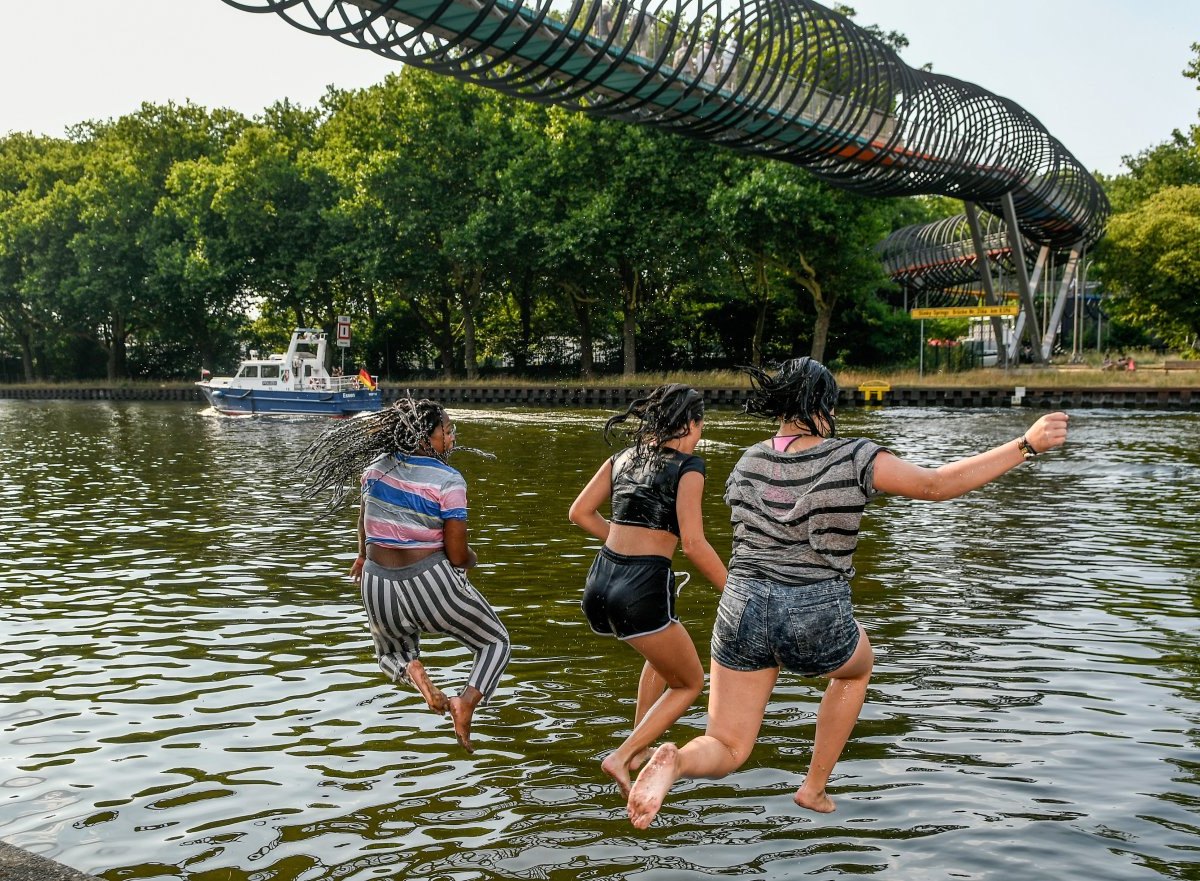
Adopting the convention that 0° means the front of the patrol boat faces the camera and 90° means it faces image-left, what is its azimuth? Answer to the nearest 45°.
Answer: approximately 90°

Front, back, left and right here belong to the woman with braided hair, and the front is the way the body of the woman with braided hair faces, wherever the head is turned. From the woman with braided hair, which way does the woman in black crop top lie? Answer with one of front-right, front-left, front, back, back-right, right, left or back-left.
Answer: right

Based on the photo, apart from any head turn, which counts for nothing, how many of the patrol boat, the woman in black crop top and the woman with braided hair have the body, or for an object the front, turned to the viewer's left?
1

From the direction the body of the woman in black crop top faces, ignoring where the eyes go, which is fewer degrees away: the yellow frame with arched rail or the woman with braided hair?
the yellow frame with arched rail

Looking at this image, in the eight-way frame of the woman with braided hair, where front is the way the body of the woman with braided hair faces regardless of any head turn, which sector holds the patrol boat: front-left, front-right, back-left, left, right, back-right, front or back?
front-left

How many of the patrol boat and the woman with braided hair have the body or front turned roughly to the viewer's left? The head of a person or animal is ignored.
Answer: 1

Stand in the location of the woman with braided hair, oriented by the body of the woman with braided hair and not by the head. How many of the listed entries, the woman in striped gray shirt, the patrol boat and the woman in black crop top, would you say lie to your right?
2

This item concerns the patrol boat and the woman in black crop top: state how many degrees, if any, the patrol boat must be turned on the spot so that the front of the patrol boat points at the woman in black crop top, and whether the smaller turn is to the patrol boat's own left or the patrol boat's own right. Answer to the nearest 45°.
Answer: approximately 90° to the patrol boat's own left

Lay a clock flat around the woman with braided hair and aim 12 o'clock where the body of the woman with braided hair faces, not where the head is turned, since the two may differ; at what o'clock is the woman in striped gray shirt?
The woman in striped gray shirt is roughly at 3 o'clock from the woman with braided hair.

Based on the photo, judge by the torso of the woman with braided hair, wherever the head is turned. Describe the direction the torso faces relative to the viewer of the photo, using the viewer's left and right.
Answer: facing away from the viewer and to the right of the viewer

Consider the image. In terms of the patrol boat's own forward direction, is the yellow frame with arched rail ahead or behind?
behind

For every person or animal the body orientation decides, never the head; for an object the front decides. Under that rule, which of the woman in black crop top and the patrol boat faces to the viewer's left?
the patrol boat

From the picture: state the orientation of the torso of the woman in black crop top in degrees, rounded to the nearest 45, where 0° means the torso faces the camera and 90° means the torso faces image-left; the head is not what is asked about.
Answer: approximately 225°

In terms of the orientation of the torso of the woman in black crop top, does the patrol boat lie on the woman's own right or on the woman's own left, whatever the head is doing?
on the woman's own left

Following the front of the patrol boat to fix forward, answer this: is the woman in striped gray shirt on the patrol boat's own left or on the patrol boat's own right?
on the patrol boat's own left

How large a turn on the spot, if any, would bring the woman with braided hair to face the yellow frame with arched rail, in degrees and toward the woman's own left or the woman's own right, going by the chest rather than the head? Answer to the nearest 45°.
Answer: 0° — they already face it

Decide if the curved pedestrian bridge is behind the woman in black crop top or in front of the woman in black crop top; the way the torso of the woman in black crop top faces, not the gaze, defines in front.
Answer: in front
